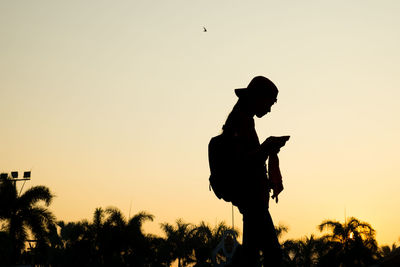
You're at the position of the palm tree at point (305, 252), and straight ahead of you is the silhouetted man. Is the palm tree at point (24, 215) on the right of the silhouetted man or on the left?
right

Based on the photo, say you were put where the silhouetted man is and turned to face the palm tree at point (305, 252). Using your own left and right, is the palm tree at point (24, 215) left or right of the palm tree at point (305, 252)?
left

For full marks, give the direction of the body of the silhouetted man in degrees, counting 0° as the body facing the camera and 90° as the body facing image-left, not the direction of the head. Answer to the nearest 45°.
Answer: approximately 270°

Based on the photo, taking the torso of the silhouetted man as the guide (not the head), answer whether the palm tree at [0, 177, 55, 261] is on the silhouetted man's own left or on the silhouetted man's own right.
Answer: on the silhouetted man's own left

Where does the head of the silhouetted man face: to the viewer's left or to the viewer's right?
to the viewer's right

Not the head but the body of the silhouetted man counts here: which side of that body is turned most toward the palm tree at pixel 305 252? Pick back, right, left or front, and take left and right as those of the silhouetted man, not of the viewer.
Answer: left
